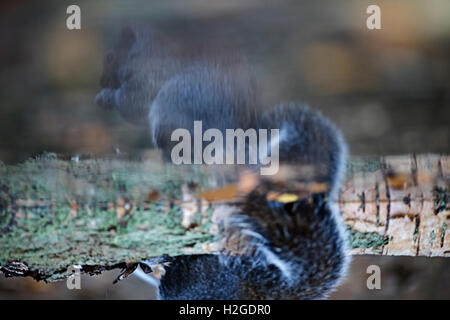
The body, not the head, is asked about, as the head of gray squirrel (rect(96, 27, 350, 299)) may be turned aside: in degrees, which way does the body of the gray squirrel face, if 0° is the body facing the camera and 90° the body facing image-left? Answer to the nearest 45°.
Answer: approximately 90°
